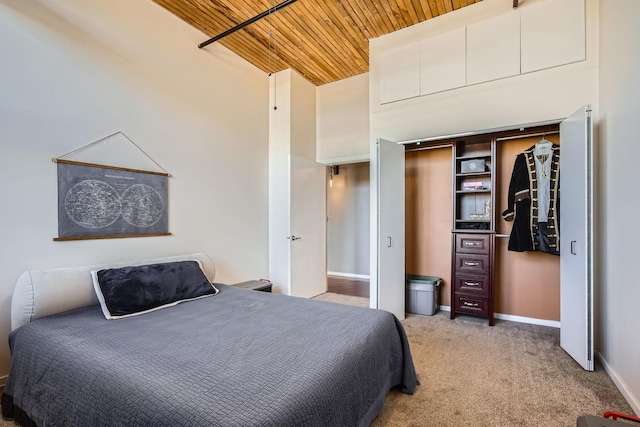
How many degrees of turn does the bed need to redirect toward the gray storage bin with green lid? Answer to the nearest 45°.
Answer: approximately 90° to its left

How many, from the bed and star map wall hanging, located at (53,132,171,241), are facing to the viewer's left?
0

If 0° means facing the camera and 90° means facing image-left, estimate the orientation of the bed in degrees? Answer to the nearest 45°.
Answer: approximately 315°

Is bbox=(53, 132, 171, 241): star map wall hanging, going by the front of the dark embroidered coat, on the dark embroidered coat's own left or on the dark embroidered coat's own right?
on the dark embroidered coat's own right

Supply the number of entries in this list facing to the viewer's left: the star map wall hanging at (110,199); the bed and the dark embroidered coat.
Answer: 0

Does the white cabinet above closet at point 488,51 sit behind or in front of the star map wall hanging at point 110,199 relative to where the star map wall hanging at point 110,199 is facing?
in front

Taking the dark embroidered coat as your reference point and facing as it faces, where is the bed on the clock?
The bed is roughly at 1 o'clock from the dark embroidered coat.

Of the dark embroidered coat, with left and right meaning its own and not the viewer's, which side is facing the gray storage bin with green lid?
right

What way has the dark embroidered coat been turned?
toward the camera

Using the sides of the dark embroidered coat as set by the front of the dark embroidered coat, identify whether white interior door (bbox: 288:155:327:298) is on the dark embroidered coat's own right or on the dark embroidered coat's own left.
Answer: on the dark embroidered coat's own right

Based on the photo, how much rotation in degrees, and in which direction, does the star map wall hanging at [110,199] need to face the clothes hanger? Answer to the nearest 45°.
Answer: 0° — it already faces it

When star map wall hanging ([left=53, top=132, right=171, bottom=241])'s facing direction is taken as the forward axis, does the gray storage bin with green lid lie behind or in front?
in front

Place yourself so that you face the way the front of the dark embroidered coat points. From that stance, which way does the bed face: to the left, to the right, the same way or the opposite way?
to the left

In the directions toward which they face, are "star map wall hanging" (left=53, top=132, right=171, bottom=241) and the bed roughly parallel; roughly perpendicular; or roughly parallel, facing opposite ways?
roughly parallel
